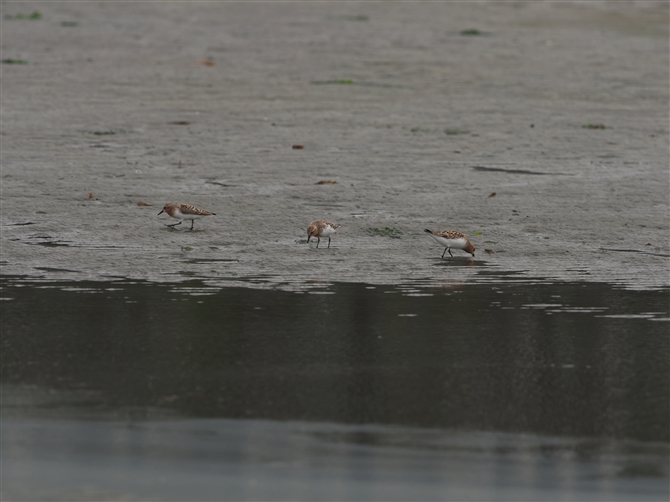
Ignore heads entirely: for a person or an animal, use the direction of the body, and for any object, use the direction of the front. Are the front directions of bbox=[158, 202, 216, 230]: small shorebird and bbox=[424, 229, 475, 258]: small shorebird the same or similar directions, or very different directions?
very different directions

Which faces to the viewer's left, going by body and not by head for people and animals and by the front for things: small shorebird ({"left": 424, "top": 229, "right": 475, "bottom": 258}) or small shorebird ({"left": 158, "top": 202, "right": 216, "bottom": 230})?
small shorebird ({"left": 158, "top": 202, "right": 216, "bottom": 230})

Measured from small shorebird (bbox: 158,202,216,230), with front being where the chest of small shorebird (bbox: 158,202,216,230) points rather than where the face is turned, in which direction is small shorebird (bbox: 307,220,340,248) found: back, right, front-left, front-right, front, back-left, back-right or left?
back-left

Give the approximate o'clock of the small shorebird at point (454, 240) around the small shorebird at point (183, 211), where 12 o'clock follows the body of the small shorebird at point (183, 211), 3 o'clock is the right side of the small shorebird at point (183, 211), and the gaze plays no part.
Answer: the small shorebird at point (454, 240) is roughly at 7 o'clock from the small shorebird at point (183, 211).

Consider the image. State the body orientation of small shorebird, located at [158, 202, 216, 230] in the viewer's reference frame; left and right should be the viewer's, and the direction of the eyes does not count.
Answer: facing to the left of the viewer

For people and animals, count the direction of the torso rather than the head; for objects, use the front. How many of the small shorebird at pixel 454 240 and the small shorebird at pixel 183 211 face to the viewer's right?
1

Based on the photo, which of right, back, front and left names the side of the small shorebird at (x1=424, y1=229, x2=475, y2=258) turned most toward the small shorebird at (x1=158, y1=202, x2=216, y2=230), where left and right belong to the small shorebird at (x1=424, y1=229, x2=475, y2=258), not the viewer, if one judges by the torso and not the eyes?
back

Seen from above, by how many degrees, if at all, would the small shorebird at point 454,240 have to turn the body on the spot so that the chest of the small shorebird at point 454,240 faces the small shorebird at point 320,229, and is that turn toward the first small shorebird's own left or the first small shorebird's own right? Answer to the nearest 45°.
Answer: approximately 180°

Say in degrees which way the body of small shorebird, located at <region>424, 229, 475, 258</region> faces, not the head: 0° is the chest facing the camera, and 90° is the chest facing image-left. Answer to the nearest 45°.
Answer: approximately 270°
